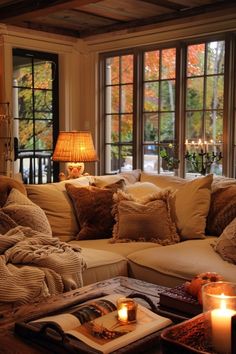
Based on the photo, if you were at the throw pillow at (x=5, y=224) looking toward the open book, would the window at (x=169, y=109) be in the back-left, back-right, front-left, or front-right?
back-left

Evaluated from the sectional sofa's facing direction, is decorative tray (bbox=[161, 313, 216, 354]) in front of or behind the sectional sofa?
in front

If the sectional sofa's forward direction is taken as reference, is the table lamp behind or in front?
behind

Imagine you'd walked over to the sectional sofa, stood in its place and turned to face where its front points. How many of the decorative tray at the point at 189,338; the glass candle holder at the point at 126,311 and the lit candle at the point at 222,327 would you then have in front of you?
3

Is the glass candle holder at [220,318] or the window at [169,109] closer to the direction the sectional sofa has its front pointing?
the glass candle holder

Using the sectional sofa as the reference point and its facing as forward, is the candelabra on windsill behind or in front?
behind

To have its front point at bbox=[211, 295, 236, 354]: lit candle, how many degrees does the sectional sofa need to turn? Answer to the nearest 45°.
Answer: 0° — it already faces it

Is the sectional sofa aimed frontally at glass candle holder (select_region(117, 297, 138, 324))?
yes

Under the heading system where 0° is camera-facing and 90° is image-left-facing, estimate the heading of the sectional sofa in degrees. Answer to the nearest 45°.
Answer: approximately 0°

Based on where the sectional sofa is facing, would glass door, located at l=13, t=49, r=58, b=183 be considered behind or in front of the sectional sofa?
behind

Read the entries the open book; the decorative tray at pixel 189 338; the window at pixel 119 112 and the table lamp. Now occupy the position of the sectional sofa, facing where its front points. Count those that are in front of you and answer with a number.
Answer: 2

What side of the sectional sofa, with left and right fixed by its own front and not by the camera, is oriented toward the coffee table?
front
